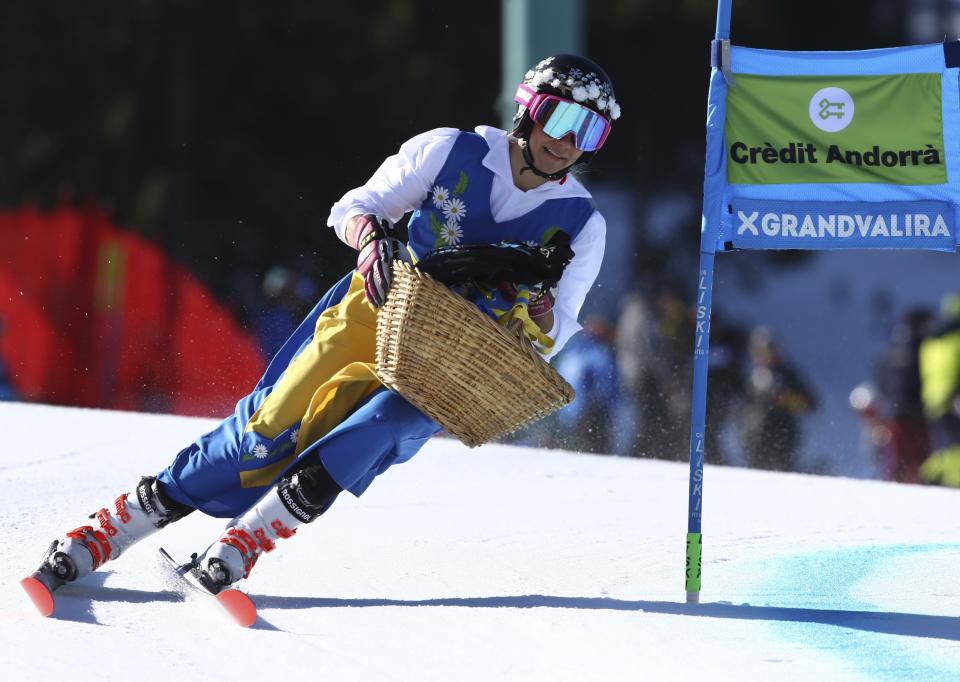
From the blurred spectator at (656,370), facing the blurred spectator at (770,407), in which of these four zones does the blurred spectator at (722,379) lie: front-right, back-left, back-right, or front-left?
front-left

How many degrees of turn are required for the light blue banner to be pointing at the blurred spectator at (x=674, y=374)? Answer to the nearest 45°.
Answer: approximately 180°

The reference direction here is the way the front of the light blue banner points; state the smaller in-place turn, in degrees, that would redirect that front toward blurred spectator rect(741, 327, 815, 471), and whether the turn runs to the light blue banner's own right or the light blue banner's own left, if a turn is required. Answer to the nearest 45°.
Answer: approximately 180°

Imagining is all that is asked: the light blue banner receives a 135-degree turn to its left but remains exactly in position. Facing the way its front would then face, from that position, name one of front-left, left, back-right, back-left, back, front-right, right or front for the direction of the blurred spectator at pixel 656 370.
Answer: front-left

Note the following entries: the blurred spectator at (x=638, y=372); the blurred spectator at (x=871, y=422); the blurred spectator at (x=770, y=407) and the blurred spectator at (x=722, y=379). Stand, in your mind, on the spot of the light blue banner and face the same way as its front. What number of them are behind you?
4

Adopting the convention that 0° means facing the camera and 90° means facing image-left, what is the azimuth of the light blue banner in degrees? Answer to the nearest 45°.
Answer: approximately 0°

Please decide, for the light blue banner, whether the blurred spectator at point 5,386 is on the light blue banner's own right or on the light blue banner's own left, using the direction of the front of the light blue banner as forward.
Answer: on the light blue banner's own right

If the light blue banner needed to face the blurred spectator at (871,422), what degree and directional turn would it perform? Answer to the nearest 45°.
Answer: approximately 180°

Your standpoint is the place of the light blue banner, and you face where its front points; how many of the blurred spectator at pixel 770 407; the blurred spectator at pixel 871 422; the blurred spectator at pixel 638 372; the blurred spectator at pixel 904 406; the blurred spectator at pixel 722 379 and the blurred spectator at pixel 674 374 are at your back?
6

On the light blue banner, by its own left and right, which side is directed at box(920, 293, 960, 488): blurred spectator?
back

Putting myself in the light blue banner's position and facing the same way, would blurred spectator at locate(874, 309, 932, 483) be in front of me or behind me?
behind

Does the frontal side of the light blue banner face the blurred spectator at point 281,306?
no

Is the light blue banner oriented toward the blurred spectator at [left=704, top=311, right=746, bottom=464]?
no
